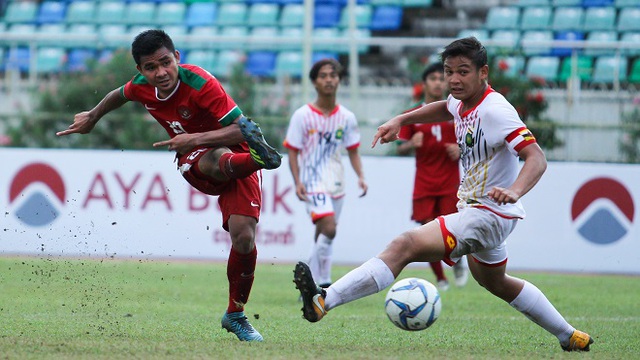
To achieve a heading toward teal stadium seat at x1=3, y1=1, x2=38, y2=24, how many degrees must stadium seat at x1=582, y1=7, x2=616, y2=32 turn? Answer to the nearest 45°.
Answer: approximately 90° to its right

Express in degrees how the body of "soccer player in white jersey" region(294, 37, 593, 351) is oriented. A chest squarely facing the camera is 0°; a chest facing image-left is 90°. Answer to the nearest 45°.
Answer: approximately 45°

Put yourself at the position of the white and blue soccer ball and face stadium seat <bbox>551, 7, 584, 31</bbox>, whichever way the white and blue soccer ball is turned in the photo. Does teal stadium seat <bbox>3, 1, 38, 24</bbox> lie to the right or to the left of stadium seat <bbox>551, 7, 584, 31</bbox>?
left

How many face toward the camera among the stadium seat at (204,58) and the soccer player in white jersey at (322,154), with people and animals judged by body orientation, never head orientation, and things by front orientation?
2

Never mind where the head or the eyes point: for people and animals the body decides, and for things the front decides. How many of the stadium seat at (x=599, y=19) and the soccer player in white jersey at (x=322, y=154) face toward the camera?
2

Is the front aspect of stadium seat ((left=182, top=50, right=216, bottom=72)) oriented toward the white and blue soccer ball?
yes

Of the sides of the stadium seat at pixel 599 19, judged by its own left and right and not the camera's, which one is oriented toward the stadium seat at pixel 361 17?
right

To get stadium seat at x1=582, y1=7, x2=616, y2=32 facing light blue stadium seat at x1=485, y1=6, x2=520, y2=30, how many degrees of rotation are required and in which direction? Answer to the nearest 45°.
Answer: approximately 90° to its right

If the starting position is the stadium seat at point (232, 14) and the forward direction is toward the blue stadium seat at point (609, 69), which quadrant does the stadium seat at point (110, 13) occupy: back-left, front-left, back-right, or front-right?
back-right

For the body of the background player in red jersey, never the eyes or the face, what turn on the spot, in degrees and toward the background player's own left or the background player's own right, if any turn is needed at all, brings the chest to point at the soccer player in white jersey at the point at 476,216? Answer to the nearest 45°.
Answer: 0° — they already face them

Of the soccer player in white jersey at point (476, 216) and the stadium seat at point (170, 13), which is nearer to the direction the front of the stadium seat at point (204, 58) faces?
the soccer player in white jersey
